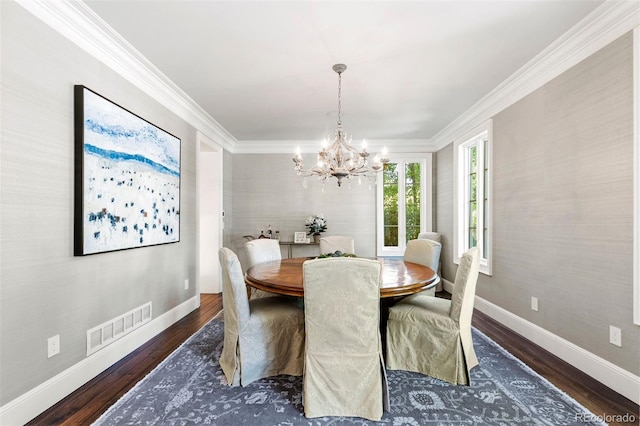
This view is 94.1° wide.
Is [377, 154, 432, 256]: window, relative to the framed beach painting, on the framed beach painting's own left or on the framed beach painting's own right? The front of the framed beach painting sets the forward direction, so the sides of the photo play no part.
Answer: on the framed beach painting's own left

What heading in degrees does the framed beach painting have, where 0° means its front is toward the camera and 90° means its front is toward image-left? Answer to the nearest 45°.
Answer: approximately 315°

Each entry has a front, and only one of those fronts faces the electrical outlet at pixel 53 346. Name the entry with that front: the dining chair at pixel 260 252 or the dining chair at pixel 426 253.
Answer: the dining chair at pixel 426 253

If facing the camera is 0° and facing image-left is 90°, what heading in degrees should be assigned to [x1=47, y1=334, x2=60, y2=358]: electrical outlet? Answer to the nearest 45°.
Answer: approximately 315°

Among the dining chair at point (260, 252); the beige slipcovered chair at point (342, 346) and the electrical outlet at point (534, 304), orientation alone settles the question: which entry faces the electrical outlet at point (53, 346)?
the electrical outlet at point (534, 304)

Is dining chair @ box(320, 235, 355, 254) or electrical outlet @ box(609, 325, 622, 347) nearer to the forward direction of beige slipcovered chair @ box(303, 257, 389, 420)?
the dining chair

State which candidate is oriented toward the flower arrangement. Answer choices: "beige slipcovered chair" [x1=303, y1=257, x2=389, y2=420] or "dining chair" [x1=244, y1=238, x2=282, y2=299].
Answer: the beige slipcovered chair

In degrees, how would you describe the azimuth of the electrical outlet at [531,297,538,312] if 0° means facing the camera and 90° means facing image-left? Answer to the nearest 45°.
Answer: approximately 45°

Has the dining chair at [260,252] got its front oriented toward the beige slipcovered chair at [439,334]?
yes

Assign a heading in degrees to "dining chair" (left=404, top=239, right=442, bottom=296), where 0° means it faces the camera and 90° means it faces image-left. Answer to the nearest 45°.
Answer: approximately 45°

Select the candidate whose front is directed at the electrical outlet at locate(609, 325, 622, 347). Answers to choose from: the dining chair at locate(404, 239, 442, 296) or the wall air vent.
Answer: the wall air vent

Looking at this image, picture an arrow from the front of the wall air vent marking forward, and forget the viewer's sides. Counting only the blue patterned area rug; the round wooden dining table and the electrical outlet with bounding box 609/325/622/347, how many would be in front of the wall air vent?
3

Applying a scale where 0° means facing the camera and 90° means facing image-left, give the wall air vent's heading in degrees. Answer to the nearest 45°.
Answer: approximately 315°

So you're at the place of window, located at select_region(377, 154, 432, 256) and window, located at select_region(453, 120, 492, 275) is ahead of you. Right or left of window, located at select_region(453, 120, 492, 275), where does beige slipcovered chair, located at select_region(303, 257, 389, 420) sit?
right

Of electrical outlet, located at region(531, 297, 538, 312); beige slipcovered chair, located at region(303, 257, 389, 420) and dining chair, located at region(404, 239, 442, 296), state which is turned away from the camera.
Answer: the beige slipcovered chair
